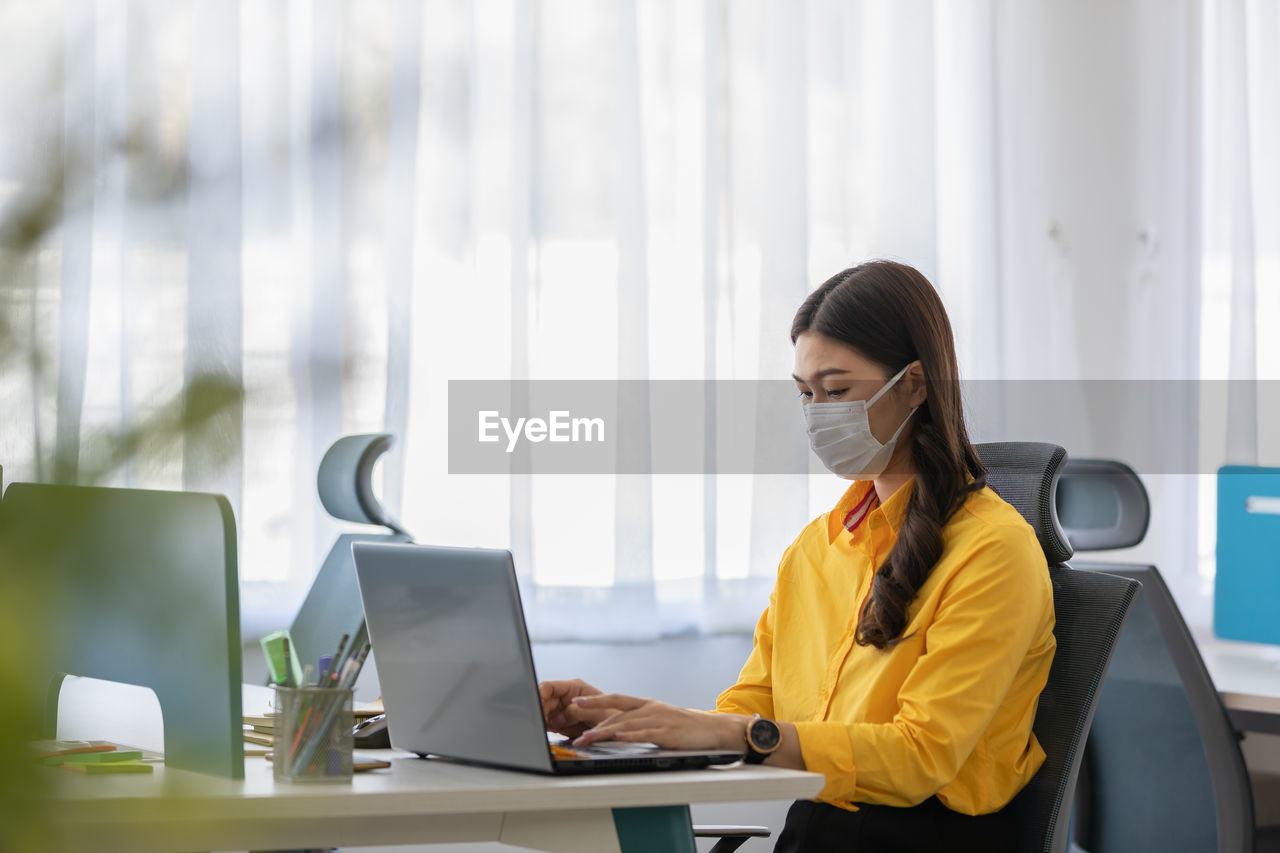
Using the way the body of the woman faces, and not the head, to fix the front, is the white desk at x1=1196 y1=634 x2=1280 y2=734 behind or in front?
behind

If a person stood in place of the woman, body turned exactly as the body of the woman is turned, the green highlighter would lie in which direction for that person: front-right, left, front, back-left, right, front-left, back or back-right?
front

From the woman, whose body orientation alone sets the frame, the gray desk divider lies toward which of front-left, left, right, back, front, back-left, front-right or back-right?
front

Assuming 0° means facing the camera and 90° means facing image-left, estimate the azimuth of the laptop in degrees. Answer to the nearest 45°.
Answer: approximately 225°

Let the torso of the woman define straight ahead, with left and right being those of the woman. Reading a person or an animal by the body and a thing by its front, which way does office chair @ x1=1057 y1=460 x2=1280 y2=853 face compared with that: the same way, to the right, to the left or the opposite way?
the opposite way

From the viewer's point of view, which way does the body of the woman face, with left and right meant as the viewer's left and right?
facing the viewer and to the left of the viewer

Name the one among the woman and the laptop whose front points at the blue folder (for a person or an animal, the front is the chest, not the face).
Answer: the laptop

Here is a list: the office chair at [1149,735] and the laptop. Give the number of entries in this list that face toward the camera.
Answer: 0

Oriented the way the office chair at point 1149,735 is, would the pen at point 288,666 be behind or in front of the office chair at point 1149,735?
behind

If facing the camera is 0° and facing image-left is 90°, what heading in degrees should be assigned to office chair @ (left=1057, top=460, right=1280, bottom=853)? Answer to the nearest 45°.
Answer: approximately 225°
